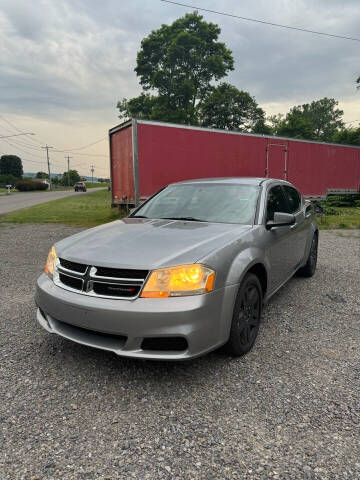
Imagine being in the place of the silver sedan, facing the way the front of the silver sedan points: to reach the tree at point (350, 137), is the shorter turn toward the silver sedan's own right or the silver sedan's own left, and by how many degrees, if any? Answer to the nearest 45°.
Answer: approximately 180°

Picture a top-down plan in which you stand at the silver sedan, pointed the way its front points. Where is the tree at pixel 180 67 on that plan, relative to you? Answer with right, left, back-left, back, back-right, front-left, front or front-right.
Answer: back-right

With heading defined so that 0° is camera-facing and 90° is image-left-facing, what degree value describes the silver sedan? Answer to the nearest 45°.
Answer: approximately 45°

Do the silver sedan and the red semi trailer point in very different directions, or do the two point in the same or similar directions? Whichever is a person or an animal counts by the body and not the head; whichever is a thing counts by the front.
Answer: very different directions

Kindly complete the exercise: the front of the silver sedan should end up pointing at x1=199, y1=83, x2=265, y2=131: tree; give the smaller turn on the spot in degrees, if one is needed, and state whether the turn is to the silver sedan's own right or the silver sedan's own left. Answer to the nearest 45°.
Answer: approximately 135° to the silver sedan's own right

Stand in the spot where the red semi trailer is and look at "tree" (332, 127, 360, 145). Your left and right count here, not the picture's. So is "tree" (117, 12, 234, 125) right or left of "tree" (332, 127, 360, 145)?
left
